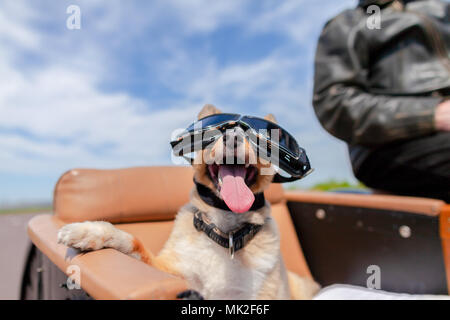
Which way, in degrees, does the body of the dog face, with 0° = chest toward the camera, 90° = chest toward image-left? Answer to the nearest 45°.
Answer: approximately 0°

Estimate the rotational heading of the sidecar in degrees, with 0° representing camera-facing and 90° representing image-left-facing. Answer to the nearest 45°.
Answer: approximately 315°
